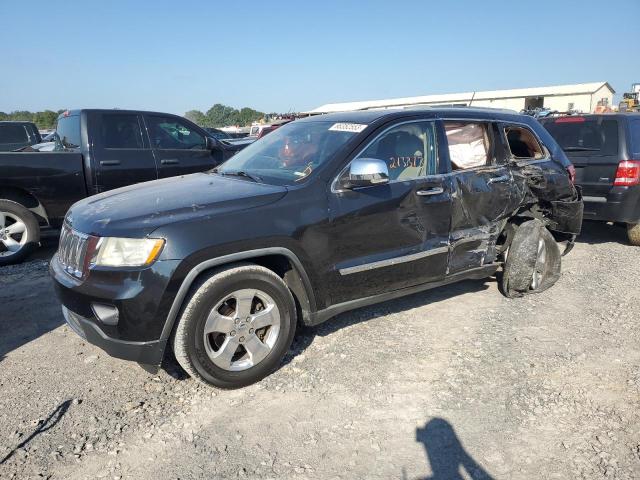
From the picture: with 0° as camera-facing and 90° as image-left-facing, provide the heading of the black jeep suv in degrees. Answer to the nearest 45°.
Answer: approximately 45°

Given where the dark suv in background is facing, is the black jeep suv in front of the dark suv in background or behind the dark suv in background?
behind

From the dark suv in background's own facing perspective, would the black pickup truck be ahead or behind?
behind

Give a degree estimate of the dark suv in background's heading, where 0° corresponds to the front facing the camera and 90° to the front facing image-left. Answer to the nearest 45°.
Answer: approximately 225°

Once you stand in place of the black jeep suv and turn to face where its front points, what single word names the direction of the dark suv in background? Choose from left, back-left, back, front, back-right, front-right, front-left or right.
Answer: back
